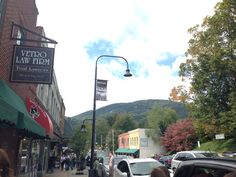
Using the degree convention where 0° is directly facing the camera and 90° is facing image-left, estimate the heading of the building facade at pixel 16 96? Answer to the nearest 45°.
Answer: approximately 270°

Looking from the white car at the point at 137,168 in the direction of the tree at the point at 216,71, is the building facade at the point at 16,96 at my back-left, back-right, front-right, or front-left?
back-left

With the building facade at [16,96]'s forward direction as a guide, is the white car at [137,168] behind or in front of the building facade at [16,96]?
in front
